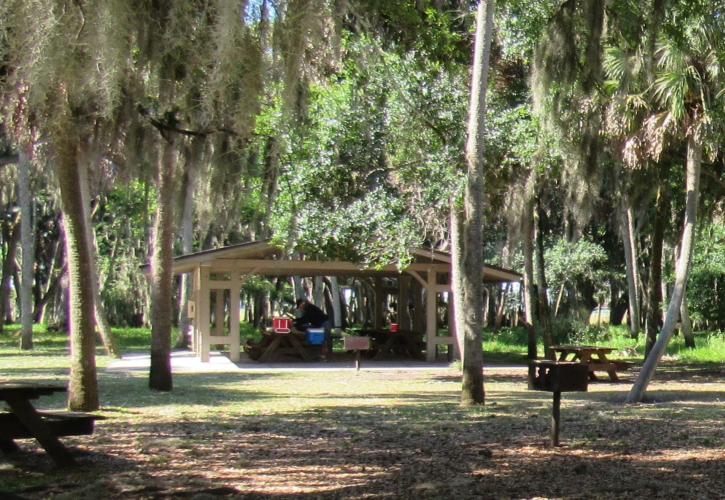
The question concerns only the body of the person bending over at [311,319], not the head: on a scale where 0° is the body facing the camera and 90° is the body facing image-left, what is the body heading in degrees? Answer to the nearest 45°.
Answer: approximately 90°

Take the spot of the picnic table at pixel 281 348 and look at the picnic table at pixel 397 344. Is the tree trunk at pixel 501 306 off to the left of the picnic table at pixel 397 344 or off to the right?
left
